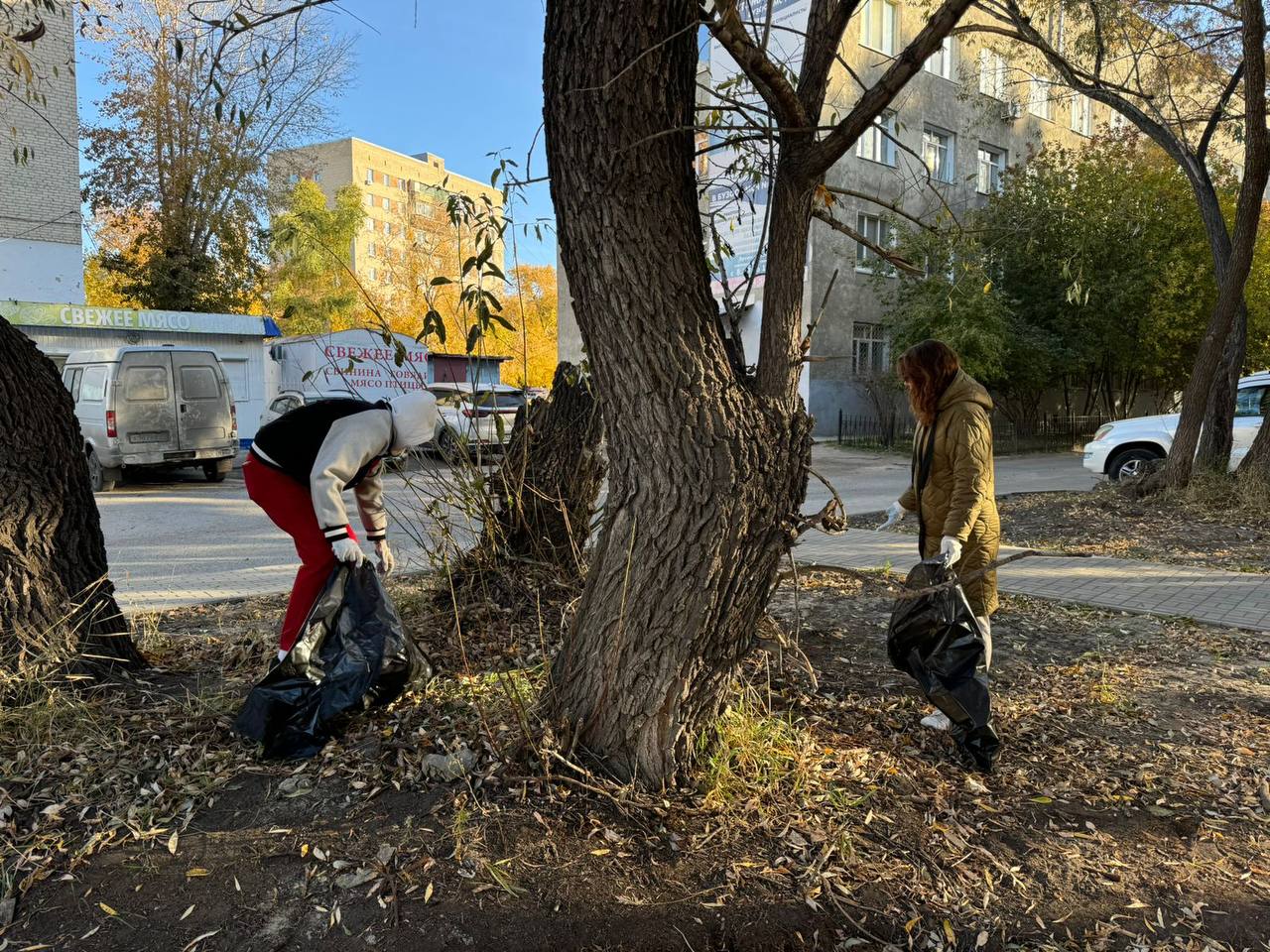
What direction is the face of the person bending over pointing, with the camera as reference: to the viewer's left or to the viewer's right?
to the viewer's right

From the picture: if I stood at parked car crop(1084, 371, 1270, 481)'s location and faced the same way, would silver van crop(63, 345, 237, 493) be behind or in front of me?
in front

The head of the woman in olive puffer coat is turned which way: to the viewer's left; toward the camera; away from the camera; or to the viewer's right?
to the viewer's left

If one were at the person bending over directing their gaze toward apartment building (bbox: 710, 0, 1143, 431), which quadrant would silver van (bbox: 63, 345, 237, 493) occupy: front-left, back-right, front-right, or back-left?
front-left

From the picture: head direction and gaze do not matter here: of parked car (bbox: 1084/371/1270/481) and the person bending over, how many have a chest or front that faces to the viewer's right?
1

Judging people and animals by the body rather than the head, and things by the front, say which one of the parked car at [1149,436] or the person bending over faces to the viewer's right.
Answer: the person bending over

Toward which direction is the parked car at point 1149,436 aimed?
to the viewer's left

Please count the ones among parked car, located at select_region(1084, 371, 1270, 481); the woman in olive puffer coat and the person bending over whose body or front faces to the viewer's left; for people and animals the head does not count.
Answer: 2

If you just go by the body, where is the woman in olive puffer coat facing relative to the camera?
to the viewer's left

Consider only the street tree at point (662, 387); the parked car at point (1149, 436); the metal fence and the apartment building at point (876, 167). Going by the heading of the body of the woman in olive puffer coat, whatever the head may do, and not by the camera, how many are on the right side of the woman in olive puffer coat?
3

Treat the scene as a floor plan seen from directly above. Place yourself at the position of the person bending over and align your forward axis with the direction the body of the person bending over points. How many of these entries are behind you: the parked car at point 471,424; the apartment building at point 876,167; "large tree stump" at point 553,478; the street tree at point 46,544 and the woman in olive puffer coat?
1

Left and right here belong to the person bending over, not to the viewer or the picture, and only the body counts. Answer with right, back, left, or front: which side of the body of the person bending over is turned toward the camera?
right

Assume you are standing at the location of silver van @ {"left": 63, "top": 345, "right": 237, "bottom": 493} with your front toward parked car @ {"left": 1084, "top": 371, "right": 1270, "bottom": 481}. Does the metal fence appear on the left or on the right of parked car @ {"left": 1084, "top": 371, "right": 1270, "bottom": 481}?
left

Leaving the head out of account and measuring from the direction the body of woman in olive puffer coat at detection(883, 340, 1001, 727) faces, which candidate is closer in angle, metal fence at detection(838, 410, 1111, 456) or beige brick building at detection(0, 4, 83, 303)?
the beige brick building

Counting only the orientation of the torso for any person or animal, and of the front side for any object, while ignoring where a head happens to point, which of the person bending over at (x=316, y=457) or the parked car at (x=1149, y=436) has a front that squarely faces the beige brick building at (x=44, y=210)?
the parked car

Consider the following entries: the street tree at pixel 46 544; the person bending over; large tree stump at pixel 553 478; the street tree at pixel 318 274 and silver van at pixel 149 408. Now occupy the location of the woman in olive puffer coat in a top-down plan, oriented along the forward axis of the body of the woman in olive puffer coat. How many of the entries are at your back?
0
